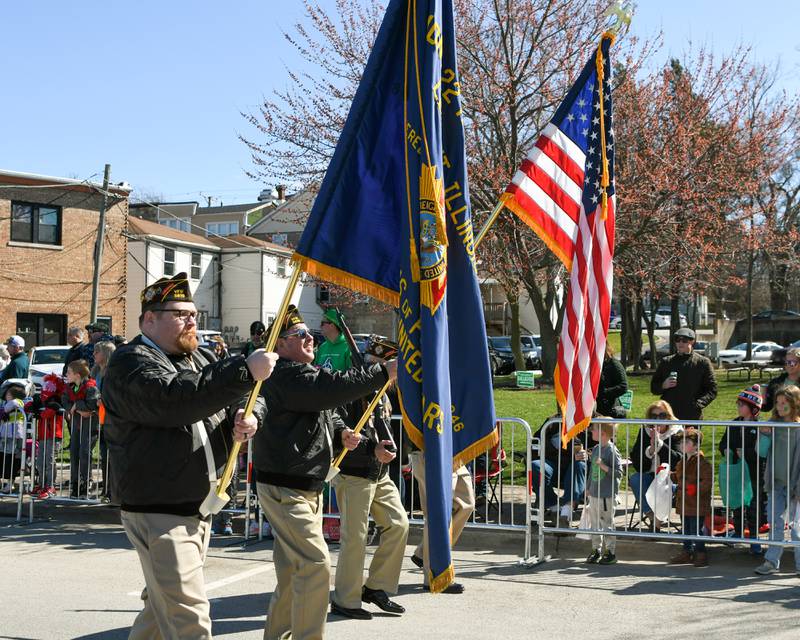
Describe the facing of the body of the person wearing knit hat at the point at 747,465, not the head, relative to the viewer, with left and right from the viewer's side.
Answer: facing the viewer and to the left of the viewer

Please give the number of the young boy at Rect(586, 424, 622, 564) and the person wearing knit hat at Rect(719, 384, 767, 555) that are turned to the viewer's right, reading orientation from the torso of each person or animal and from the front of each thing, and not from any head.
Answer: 0

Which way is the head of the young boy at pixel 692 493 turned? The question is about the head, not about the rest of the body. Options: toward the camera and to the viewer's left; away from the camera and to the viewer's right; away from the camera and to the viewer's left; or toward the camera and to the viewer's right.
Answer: toward the camera and to the viewer's left

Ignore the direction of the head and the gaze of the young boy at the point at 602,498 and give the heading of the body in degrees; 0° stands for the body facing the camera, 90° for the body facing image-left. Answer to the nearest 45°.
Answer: approximately 45°

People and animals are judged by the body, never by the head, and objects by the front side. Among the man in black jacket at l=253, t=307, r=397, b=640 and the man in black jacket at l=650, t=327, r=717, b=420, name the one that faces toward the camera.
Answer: the man in black jacket at l=650, t=327, r=717, b=420

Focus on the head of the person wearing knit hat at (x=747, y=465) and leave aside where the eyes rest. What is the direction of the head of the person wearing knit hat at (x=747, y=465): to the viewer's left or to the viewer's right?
to the viewer's left

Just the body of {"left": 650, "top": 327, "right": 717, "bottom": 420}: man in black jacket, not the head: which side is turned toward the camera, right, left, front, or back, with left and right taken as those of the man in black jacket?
front

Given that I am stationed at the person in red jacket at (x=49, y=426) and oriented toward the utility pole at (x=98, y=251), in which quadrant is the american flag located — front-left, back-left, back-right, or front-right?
back-right

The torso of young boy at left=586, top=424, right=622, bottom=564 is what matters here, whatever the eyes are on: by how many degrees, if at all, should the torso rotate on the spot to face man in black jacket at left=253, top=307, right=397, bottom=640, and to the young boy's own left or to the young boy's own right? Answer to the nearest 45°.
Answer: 0° — they already face them

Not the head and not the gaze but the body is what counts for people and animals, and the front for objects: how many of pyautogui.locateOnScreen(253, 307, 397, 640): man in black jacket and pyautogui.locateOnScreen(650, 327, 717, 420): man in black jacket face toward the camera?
1

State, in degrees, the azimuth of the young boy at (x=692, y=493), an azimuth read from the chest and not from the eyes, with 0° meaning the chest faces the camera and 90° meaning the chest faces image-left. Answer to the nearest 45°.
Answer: approximately 45°

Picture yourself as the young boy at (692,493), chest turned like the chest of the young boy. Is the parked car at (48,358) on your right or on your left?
on your right

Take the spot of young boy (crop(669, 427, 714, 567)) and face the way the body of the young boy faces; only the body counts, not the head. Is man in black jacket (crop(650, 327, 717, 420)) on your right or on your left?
on your right

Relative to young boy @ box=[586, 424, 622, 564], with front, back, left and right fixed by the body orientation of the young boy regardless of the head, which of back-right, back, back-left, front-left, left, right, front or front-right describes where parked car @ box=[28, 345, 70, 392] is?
right

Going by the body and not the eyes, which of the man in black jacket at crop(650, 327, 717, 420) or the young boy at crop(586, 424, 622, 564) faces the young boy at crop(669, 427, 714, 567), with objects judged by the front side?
the man in black jacket
